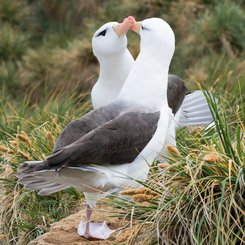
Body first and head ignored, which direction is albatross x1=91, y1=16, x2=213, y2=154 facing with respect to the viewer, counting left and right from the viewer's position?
facing to the left of the viewer

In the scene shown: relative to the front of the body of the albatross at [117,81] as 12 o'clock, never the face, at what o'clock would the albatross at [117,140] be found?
the albatross at [117,140] is roughly at 9 o'clock from the albatross at [117,81].
